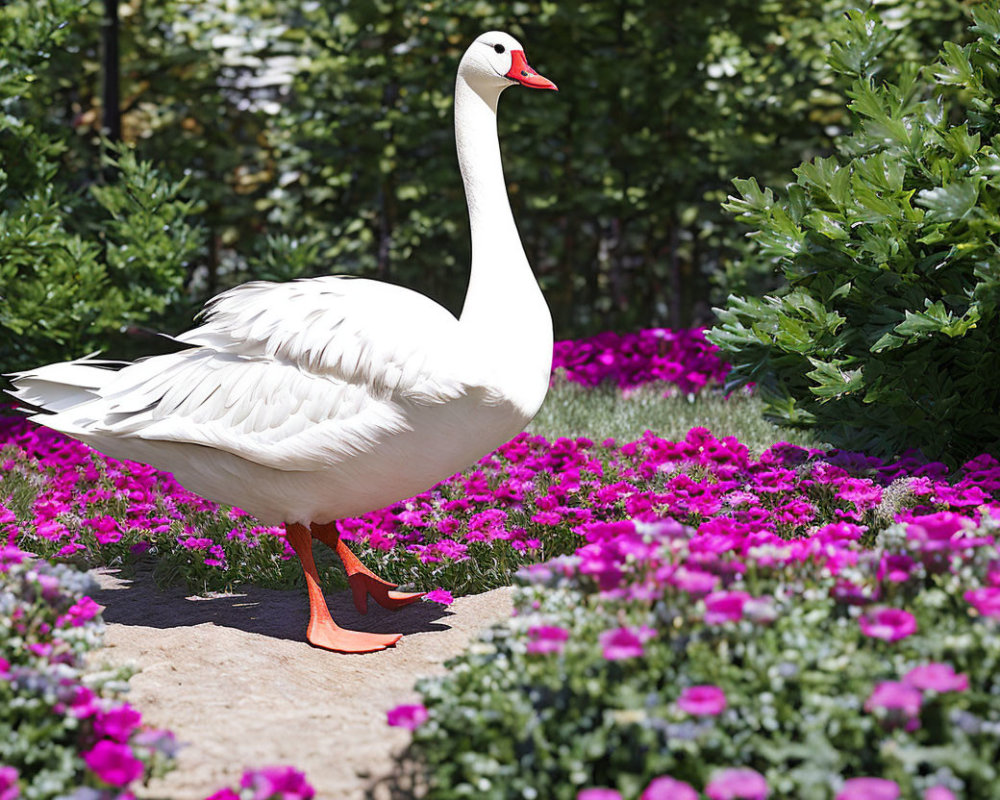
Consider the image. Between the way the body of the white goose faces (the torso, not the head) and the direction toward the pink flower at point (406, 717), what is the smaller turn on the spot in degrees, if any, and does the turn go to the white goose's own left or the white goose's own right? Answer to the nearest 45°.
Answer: approximately 90° to the white goose's own right

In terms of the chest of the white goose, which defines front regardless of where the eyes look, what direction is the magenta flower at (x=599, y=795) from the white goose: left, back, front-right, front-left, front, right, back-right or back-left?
right

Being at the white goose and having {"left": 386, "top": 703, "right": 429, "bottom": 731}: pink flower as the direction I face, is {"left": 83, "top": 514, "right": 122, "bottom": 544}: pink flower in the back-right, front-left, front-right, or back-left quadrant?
back-right

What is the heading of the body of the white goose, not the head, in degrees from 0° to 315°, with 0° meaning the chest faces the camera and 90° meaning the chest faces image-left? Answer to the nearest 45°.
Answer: approximately 270°
